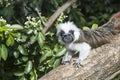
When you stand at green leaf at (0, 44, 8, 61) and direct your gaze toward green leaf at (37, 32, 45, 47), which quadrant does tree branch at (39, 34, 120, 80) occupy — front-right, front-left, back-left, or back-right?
front-right

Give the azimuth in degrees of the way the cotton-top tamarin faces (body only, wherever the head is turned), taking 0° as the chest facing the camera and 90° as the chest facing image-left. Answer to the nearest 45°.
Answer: approximately 45°

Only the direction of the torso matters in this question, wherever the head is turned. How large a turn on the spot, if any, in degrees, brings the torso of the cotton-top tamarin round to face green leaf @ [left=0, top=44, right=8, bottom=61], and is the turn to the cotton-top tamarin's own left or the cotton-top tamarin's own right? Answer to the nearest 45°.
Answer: approximately 45° to the cotton-top tamarin's own right

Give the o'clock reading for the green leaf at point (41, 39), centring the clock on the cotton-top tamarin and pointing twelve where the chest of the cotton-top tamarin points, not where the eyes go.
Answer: The green leaf is roughly at 1 o'clock from the cotton-top tamarin.

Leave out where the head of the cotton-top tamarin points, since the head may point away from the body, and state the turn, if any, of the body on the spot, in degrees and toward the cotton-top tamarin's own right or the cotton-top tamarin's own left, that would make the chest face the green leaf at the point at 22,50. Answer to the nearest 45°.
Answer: approximately 45° to the cotton-top tamarin's own right

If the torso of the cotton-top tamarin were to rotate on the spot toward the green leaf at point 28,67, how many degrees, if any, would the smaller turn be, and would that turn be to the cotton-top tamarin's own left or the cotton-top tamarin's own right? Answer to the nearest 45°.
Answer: approximately 45° to the cotton-top tamarin's own right
